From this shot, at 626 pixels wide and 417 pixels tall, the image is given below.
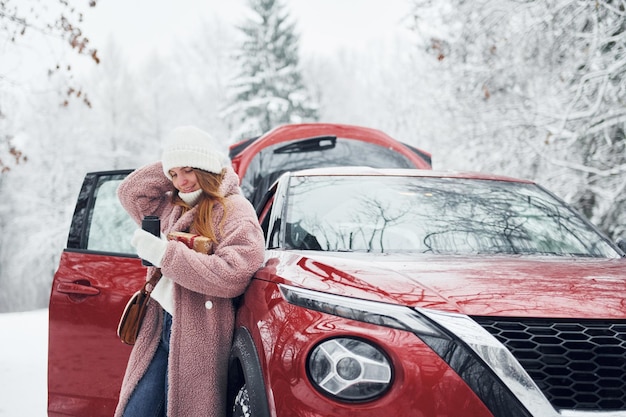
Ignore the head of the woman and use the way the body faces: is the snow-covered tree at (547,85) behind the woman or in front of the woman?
behind

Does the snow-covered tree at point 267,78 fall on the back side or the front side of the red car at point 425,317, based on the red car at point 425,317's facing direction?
on the back side

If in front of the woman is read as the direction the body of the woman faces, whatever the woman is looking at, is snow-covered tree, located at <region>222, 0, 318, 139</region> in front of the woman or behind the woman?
behind

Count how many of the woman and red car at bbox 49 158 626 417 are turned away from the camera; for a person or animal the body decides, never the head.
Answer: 0

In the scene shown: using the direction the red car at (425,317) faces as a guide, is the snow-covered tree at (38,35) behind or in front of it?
behind

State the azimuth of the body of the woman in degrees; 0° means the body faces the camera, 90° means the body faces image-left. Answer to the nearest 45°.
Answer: approximately 45°
